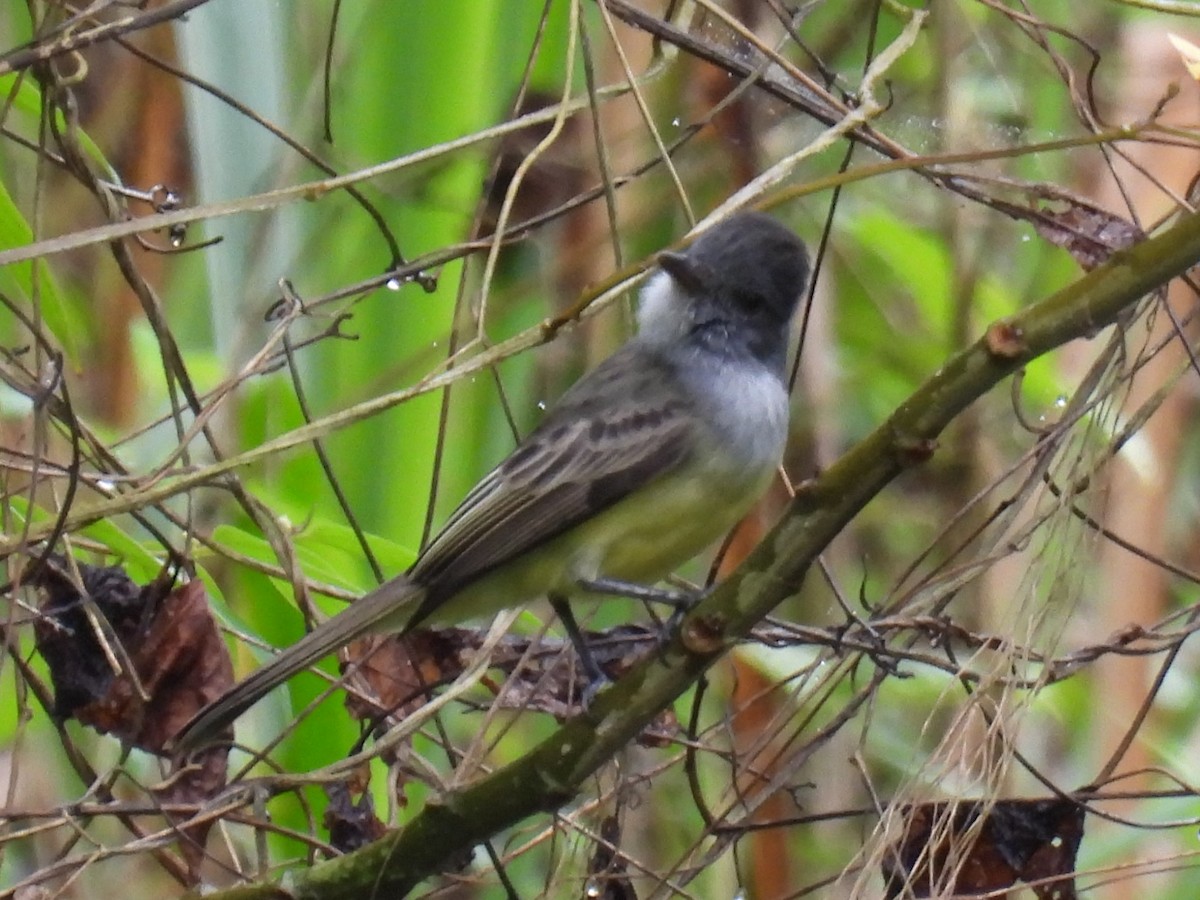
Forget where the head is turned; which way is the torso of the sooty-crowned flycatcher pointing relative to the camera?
to the viewer's right

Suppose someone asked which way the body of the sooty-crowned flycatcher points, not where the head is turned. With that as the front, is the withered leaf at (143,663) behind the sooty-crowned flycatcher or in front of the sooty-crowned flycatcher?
behind

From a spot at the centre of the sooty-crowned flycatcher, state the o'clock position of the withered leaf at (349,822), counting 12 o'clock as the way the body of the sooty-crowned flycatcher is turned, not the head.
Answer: The withered leaf is roughly at 5 o'clock from the sooty-crowned flycatcher.
